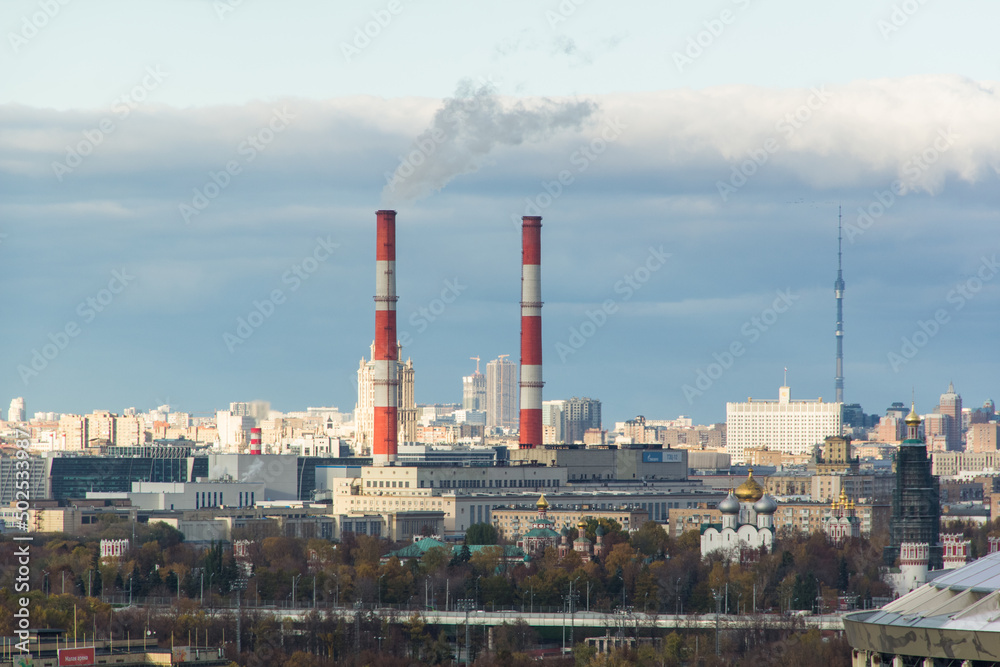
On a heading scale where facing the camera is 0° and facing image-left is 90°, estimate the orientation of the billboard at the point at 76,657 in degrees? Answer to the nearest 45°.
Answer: approximately 0°
